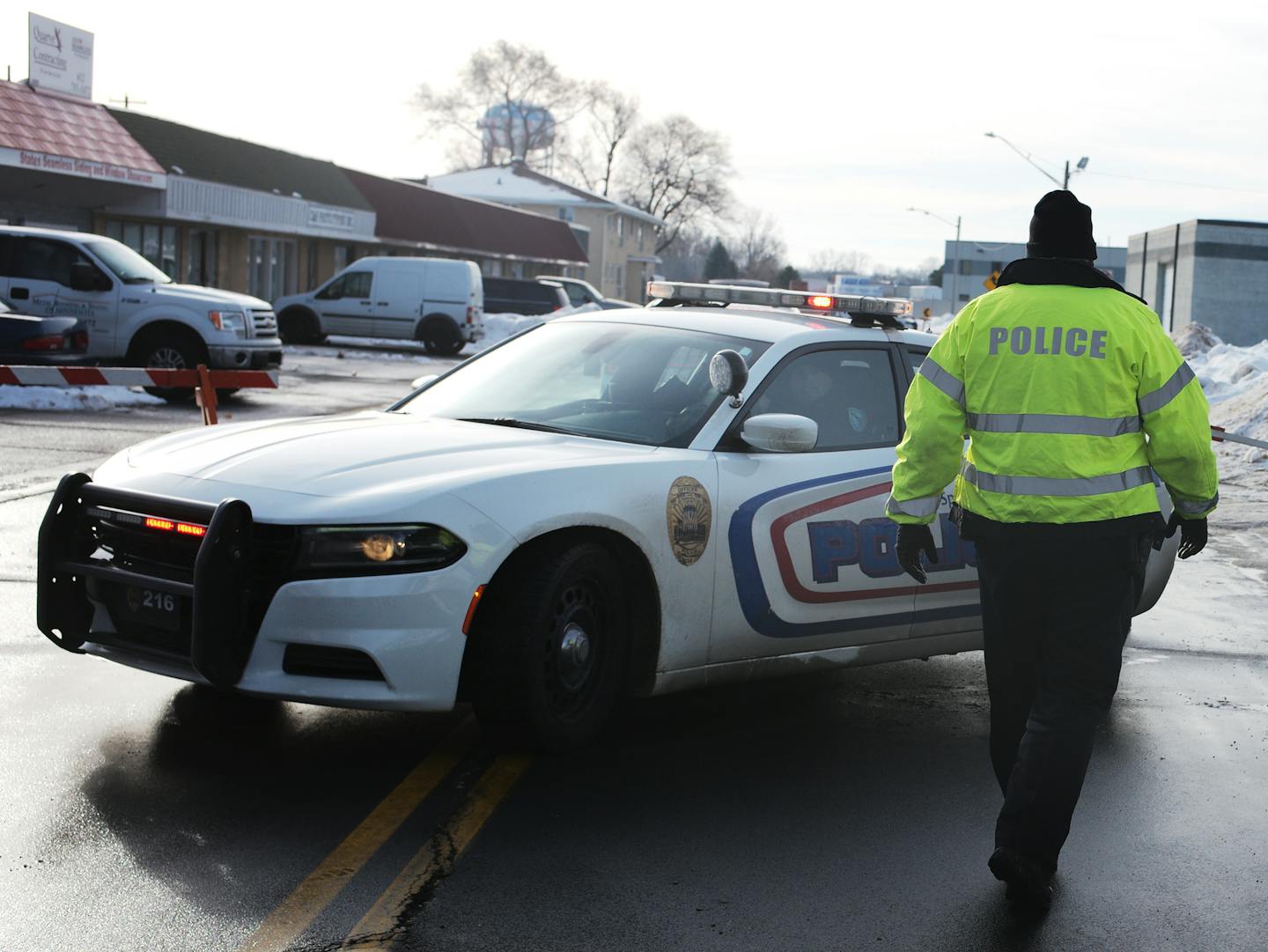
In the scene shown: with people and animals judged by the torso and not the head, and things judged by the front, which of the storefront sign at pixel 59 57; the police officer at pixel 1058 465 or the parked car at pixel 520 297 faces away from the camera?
the police officer

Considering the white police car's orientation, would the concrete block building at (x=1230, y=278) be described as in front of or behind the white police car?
behind

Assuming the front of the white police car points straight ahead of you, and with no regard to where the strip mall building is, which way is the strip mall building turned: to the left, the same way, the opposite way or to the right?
to the left

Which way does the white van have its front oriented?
to the viewer's left

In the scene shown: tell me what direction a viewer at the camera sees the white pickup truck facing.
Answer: facing the viewer and to the right of the viewer

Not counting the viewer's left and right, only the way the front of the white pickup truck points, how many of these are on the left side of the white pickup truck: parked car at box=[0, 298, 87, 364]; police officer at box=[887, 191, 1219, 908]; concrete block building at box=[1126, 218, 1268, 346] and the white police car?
1

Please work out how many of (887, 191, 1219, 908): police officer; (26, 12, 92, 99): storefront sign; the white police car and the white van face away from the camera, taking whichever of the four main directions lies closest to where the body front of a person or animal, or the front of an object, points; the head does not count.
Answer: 1

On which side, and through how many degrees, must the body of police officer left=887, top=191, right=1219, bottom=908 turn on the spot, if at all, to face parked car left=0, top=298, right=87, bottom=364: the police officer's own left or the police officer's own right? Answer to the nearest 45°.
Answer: approximately 45° to the police officer's own left

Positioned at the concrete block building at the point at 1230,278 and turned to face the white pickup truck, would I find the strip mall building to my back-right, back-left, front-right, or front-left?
front-right

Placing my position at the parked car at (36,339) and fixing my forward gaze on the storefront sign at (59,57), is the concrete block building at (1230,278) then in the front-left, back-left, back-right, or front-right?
front-right

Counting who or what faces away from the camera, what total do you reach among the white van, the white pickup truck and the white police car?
0

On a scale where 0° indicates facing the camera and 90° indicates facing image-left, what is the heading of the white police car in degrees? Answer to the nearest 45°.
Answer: approximately 45°

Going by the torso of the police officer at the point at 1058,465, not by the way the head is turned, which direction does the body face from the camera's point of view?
away from the camera

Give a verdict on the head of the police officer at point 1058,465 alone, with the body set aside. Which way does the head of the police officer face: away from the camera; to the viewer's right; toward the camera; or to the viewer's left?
away from the camera

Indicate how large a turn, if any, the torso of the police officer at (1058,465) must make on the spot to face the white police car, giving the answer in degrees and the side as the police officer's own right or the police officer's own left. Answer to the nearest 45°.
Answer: approximately 45° to the police officer's own left
